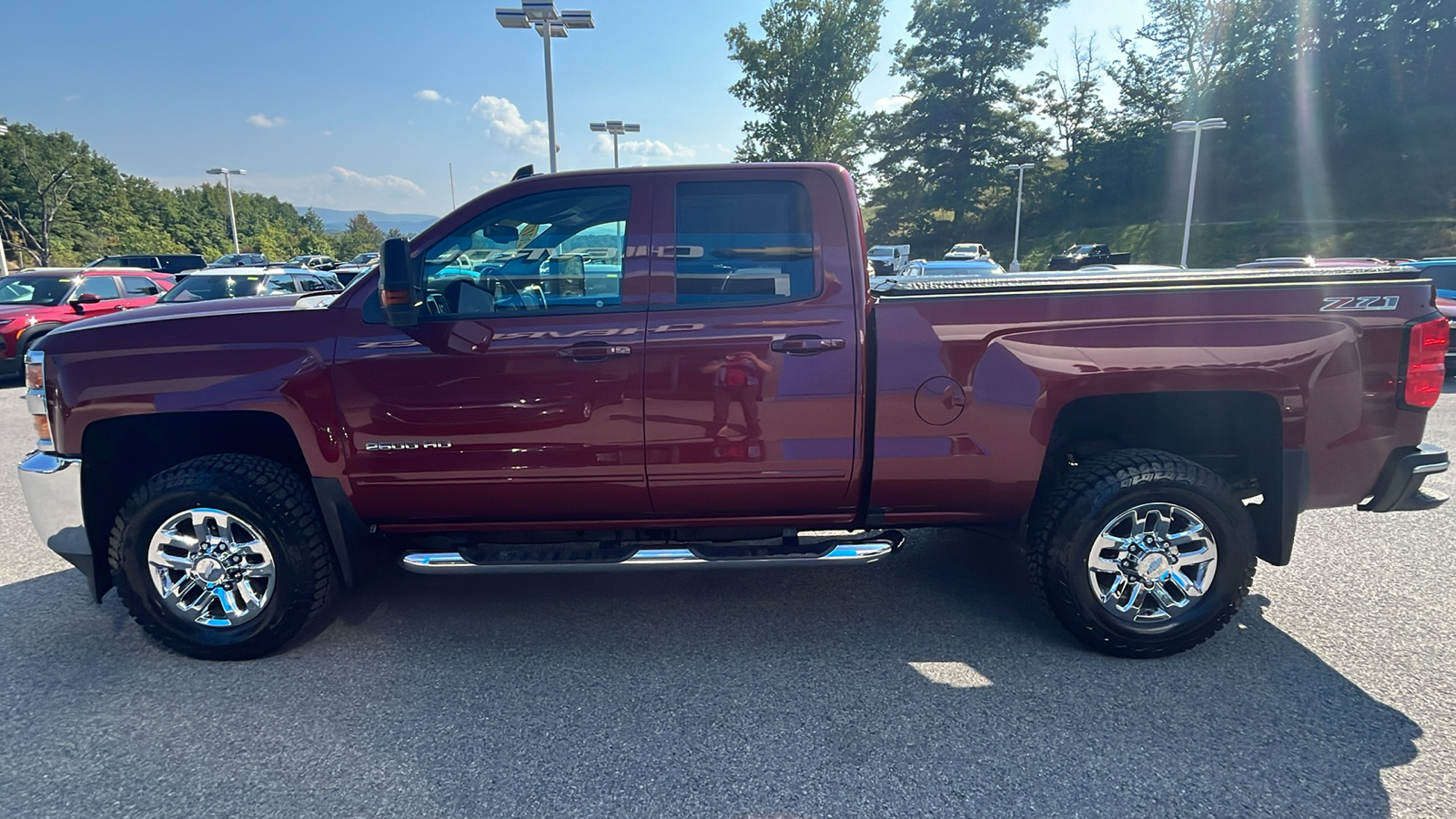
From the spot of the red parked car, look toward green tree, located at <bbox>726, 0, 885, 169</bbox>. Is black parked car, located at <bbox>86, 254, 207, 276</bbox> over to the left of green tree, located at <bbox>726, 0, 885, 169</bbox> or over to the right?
left

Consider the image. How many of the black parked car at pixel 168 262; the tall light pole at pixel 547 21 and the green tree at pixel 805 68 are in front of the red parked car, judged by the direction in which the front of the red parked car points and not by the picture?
0

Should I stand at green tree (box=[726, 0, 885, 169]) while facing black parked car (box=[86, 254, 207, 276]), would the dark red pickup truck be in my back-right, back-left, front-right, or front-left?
front-left

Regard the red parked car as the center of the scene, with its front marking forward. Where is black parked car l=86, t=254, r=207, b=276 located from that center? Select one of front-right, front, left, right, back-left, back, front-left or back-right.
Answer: back-right

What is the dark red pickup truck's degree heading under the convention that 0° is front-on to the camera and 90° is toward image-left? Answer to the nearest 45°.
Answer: approximately 90°

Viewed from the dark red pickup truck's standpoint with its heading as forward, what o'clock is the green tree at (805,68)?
The green tree is roughly at 3 o'clock from the dark red pickup truck.

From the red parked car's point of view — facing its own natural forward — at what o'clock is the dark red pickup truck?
The dark red pickup truck is roughly at 10 o'clock from the red parked car.

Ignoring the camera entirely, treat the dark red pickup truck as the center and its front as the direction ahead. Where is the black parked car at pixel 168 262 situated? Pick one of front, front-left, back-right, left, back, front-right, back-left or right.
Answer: front-right

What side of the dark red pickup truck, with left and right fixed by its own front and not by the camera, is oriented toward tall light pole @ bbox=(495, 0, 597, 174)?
right

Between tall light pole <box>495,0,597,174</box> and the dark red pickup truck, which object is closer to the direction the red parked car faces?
the dark red pickup truck

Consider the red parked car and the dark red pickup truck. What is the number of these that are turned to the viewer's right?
0

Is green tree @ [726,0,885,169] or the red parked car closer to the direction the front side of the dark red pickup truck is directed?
the red parked car

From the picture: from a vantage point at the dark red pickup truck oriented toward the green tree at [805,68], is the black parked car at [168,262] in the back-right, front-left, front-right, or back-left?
front-left

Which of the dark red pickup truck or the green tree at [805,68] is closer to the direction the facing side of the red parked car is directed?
the dark red pickup truck

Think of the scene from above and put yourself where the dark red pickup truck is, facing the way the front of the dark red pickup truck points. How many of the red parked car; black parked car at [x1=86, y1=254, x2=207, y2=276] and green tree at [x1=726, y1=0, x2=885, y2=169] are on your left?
0

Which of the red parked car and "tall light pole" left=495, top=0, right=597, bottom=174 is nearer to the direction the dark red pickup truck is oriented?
the red parked car

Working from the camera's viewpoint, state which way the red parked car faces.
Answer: facing the viewer and to the left of the viewer

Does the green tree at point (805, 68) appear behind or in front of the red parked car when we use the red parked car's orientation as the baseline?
behind
